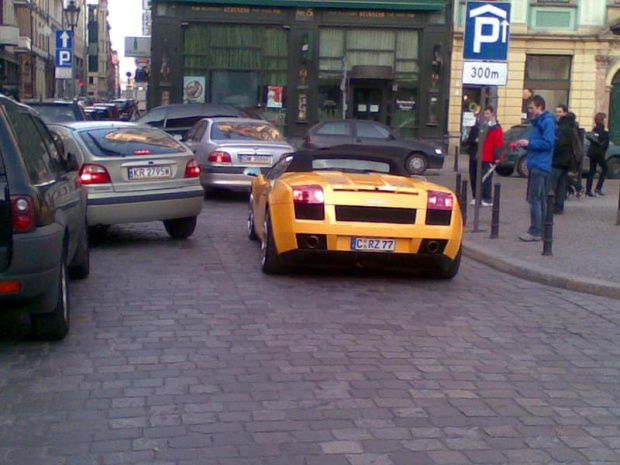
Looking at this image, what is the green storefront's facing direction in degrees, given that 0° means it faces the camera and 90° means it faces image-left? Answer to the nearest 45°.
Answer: approximately 0°

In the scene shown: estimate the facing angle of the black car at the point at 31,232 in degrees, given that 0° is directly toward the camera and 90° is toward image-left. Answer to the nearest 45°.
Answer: approximately 225°

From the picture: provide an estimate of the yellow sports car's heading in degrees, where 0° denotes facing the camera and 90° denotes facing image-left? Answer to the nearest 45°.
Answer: approximately 180°

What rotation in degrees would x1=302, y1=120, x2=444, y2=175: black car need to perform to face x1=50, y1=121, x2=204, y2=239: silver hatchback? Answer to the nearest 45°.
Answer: approximately 90° to its right

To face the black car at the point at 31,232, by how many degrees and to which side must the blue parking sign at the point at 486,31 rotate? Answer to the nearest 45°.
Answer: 0° — it already faces it

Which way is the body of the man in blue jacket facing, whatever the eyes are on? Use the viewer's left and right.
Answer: facing to the left of the viewer

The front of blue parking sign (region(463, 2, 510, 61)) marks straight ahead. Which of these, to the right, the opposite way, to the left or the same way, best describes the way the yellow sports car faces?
the opposite way

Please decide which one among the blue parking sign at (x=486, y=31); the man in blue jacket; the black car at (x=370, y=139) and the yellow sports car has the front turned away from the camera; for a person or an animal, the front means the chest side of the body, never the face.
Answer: the yellow sports car

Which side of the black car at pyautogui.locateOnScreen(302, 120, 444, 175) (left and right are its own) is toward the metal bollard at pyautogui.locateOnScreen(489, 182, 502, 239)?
right

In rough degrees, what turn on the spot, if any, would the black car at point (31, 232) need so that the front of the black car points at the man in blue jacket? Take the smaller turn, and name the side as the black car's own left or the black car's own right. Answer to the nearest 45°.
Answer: approximately 90° to the black car's own right

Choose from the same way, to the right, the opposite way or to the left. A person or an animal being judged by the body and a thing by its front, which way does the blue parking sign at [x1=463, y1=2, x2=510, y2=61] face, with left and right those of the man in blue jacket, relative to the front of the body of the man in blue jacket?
to the left

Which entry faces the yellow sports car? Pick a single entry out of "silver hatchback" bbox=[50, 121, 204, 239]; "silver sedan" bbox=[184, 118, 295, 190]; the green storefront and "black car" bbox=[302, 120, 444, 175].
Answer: the green storefront

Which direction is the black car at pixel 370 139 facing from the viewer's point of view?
to the viewer's right
